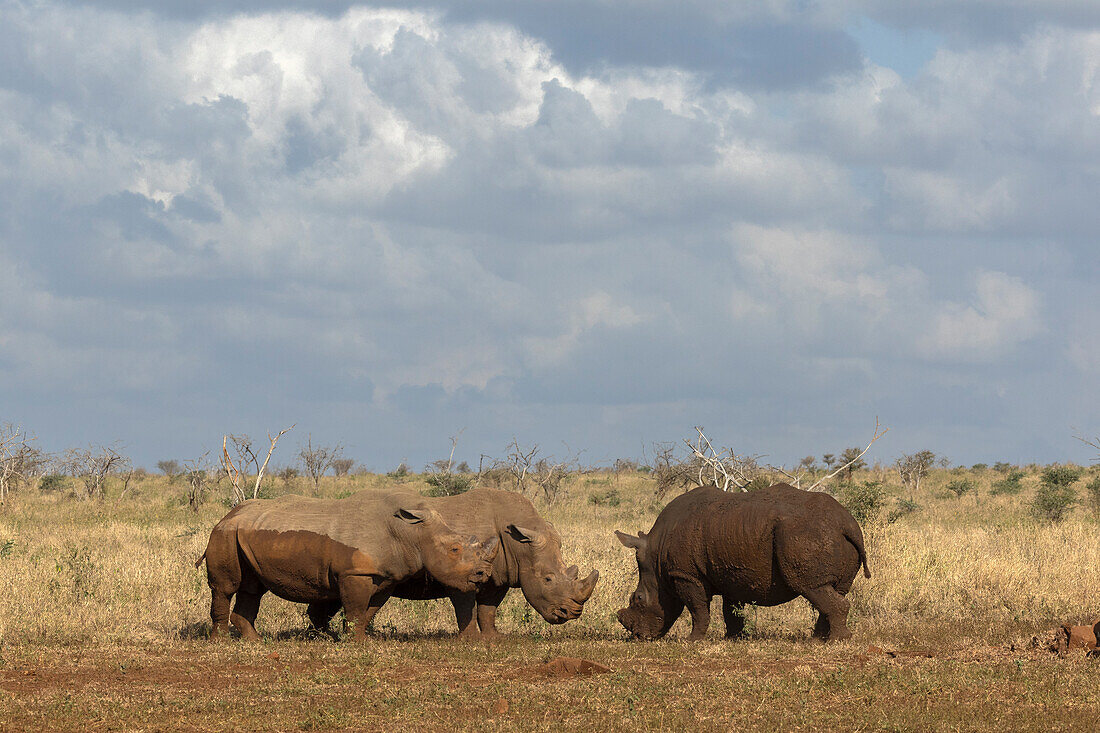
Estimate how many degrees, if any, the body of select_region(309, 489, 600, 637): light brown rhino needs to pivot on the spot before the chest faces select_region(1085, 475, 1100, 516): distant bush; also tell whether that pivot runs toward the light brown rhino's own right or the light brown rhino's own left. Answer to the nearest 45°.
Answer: approximately 45° to the light brown rhino's own left

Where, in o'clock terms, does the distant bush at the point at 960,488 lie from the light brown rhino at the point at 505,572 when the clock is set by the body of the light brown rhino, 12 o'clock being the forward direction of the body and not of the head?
The distant bush is roughly at 10 o'clock from the light brown rhino.

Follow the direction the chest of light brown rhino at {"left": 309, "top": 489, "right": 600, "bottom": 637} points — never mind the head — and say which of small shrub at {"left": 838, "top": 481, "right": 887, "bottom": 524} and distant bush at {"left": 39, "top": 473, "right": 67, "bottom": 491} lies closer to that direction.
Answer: the small shrub

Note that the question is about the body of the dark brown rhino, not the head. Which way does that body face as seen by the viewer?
to the viewer's left

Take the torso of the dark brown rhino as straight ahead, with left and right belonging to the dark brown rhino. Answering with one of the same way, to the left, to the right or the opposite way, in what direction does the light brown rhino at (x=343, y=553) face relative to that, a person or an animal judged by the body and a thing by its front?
the opposite way

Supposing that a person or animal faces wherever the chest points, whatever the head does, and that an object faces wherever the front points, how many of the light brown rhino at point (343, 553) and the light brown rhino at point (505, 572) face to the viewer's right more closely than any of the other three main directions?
2

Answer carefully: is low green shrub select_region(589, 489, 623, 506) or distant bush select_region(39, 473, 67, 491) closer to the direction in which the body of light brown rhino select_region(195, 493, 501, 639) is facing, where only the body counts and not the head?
the low green shrub

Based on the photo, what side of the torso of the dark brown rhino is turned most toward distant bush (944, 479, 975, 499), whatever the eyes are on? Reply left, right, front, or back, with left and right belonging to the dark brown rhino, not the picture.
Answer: right

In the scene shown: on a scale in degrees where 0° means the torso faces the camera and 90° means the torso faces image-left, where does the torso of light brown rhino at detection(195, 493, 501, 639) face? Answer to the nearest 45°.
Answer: approximately 270°

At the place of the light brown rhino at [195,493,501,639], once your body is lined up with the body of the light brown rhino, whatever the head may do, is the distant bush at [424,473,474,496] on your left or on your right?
on your left

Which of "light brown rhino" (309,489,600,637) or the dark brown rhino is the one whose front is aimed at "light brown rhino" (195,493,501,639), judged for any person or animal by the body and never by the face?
the dark brown rhino

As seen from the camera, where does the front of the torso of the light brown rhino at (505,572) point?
to the viewer's right

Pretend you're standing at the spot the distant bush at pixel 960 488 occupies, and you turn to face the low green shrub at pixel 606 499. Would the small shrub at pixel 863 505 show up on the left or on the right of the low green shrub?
left
